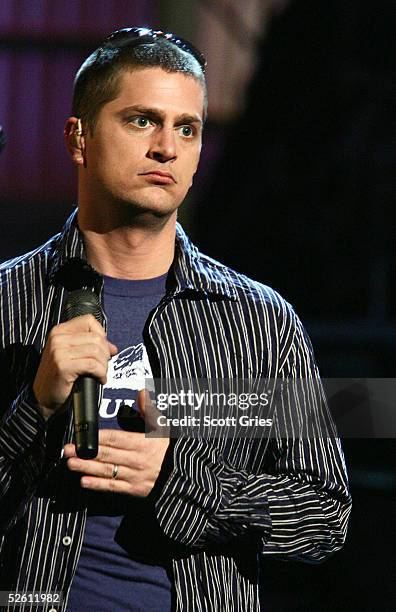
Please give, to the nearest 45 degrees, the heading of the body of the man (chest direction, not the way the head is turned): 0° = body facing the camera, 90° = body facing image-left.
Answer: approximately 0°
